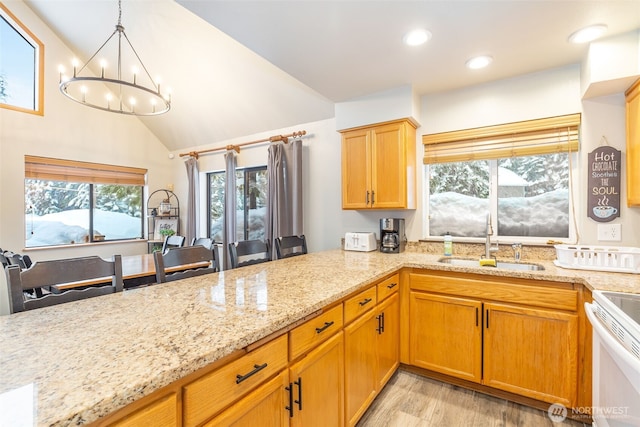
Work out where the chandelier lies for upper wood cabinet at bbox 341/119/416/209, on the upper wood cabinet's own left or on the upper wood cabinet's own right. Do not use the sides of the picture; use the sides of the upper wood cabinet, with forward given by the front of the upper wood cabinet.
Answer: on the upper wood cabinet's own right

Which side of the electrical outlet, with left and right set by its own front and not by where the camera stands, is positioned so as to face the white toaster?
right

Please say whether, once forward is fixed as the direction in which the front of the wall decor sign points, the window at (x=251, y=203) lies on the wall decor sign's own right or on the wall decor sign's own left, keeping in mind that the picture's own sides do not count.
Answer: on the wall decor sign's own right

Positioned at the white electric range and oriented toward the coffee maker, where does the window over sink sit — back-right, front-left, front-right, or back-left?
front-right

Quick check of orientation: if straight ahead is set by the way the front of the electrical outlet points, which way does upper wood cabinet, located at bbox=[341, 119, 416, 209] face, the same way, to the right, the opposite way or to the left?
the same way

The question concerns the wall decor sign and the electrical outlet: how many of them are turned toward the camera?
2

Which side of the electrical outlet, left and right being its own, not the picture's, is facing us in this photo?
front

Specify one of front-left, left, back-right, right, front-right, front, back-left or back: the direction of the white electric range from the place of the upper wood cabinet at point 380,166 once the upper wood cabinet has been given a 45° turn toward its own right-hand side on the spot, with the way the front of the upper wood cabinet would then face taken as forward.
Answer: back-left

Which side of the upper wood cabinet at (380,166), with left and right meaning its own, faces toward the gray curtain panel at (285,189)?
right

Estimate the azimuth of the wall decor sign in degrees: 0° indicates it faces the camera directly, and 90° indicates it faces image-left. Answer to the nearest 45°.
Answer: approximately 0°

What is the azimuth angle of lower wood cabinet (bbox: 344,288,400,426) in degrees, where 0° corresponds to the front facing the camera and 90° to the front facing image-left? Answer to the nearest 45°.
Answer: approximately 315°

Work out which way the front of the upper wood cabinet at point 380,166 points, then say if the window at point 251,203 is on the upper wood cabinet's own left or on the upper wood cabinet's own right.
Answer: on the upper wood cabinet's own right

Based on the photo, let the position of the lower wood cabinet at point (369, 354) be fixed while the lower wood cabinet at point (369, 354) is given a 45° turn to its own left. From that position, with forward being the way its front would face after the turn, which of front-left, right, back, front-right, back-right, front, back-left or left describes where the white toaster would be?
left

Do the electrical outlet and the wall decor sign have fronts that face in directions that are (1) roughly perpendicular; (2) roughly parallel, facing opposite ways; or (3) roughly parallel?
roughly parallel
